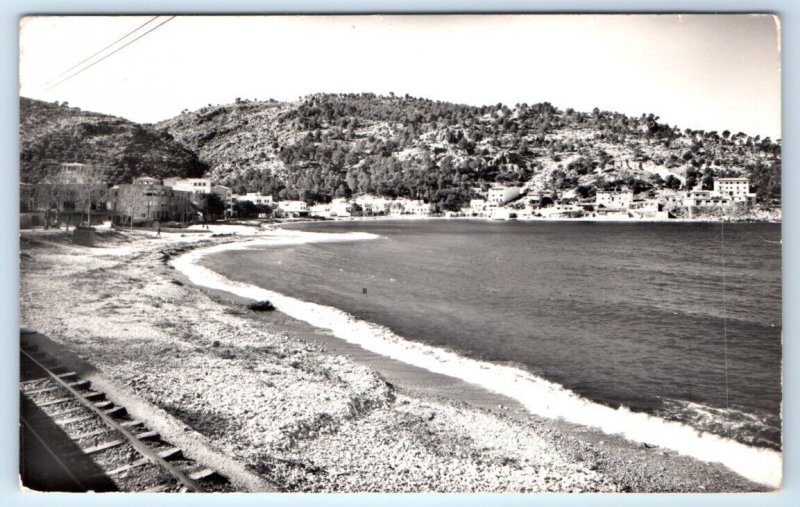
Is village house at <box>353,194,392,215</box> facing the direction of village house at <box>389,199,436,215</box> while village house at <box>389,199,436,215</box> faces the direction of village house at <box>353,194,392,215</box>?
no

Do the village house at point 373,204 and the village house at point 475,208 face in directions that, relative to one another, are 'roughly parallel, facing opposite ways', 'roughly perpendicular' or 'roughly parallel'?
roughly parallel

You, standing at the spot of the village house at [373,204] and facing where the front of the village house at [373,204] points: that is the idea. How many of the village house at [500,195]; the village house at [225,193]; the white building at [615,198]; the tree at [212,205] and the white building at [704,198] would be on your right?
2

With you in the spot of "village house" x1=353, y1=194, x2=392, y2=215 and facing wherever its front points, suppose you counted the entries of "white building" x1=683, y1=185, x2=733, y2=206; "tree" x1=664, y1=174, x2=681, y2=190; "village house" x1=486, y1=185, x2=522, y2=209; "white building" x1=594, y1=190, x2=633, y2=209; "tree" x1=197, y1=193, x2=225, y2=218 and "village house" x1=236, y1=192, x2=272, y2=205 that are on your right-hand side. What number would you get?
2

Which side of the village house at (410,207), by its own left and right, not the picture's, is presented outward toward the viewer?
front

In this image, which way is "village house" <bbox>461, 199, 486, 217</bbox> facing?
toward the camera

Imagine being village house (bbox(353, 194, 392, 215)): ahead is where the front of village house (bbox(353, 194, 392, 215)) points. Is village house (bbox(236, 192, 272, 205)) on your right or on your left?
on your right
